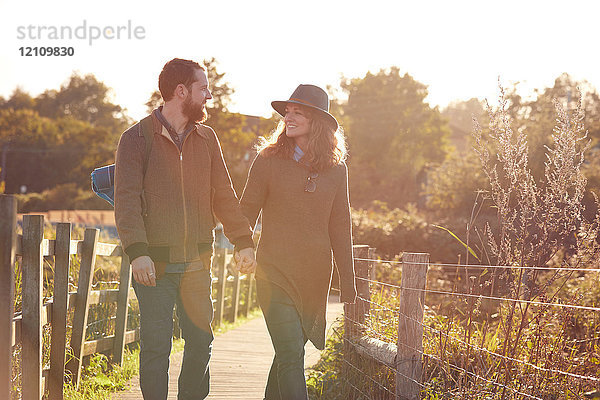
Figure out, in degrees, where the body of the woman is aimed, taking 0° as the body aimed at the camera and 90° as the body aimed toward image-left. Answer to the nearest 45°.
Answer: approximately 0°

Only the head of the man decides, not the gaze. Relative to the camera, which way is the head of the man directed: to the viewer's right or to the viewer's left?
to the viewer's right

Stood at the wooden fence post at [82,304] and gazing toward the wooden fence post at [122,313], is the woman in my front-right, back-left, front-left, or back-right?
back-right

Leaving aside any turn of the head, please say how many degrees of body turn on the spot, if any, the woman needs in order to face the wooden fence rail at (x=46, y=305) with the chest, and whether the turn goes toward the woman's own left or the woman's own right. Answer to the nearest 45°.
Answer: approximately 135° to the woman's own right

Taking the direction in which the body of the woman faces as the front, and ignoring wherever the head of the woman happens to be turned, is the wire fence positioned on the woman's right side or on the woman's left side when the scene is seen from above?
on the woman's left side

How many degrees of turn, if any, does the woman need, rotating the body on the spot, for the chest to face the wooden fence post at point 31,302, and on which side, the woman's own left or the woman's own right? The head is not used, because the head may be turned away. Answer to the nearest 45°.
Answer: approximately 90° to the woman's own right

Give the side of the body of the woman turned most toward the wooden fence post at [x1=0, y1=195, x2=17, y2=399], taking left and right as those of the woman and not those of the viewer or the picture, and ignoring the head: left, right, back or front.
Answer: right

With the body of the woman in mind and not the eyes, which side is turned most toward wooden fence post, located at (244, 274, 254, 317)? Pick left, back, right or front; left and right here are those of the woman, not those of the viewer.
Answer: back

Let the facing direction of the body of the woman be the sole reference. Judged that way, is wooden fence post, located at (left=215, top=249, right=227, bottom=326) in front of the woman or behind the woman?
behind
